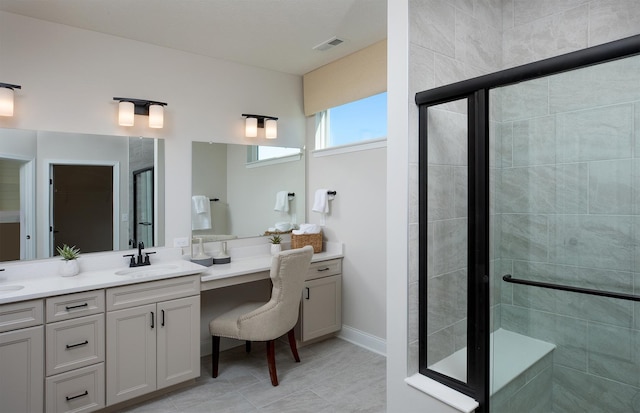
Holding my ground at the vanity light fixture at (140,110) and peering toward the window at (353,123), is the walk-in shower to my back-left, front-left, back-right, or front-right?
front-right

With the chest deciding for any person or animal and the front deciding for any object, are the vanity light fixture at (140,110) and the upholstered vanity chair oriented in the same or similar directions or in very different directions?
very different directions

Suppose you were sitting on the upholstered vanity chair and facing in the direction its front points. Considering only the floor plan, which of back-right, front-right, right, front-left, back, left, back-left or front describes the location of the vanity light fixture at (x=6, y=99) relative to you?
front-left

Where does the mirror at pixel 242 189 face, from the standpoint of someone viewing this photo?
facing the viewer and to the right of the viewer

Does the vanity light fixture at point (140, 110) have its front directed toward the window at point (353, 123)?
no

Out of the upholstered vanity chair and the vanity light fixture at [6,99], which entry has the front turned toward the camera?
the vanity light fixture

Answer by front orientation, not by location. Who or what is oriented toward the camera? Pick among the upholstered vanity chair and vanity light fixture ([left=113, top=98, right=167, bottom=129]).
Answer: the vanity light fixture

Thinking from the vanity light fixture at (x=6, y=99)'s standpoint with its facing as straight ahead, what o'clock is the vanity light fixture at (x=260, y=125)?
the vanity light fixture at (x=260, y=125) is roughly at 9 o'clock from the vanity light fixture at (x=6, y=99).

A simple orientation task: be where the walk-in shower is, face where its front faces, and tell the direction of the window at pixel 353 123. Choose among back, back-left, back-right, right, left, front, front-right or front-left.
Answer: right

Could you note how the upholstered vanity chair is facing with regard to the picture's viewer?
facing away from the viewer and to the left of the viewer

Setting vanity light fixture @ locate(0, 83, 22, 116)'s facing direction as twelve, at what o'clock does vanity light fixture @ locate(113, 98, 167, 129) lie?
vanity light fixture @ locate(113, 98, 167, 129) is roughly at 9 o'clock from vanity light fixture @ locate(0, 83, 22, 116).

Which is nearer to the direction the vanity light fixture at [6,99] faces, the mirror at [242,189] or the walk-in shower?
the walk-in shower

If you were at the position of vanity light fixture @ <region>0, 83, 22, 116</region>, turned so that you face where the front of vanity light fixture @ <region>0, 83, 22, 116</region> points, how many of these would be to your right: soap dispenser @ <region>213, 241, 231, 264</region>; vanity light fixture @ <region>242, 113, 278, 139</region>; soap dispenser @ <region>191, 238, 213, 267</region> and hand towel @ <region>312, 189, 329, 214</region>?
0

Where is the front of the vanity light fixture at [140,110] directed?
toward the camera

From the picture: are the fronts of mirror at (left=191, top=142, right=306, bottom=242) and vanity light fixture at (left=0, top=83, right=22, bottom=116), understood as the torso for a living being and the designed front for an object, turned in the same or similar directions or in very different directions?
same or similar directions

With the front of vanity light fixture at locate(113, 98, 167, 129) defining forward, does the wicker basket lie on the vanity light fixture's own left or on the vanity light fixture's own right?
on the vanity light fixture's own left

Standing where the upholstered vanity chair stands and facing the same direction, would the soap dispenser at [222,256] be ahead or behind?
ahead

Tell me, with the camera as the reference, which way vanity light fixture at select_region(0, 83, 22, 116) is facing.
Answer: facing the viewer

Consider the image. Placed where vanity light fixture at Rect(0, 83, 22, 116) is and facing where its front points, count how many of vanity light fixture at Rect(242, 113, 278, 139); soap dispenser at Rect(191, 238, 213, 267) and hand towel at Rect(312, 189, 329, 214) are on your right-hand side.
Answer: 0
